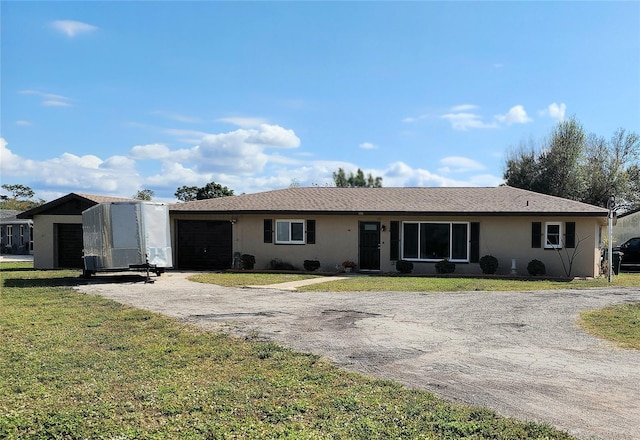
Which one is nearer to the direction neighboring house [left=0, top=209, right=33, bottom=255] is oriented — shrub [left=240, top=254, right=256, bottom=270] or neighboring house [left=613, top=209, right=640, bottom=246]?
the shrub

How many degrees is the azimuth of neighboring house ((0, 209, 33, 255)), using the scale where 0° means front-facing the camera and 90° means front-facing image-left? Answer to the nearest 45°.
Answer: approximately 0°

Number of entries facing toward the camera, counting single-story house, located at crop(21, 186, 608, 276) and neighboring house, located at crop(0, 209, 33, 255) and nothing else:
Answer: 2

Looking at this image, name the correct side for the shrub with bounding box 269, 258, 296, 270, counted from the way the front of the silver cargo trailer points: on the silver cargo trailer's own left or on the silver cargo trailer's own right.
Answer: on the silver cargo trailer's own left

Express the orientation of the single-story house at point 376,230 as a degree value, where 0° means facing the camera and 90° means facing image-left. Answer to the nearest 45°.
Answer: approximately 0°
